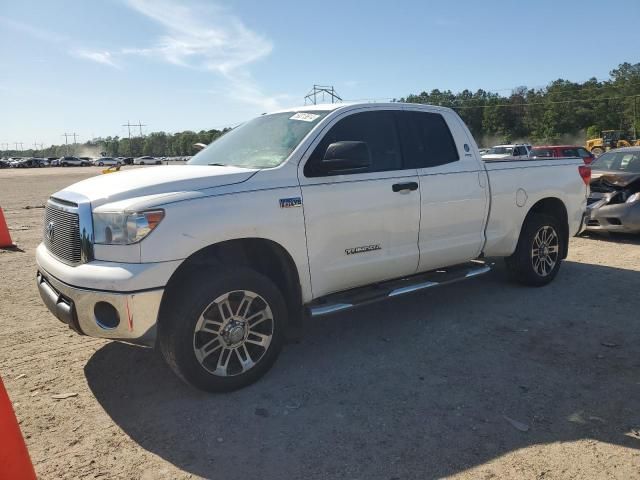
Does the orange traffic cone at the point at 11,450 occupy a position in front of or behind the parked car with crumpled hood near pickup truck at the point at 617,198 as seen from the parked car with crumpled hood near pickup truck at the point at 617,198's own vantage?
in front

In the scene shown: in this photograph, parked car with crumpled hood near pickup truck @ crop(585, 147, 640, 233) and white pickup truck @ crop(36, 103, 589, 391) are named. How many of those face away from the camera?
0

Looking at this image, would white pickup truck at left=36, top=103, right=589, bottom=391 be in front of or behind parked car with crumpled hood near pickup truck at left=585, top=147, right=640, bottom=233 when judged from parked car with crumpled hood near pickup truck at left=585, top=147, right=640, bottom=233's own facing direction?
in front

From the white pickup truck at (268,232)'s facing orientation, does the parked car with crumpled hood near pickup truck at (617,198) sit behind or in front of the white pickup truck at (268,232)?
behind

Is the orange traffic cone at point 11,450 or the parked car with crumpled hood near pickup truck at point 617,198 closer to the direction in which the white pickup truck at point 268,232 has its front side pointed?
the orange traffic cone

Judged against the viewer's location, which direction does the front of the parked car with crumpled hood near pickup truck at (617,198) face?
facing the viewer and to the left of the viewer

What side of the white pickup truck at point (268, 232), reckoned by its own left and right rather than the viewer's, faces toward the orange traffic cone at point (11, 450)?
front
